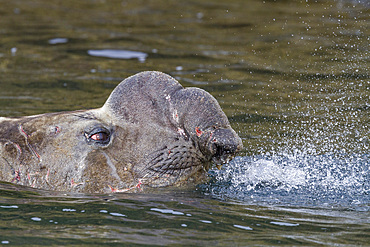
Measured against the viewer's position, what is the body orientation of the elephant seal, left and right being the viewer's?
facing to the right of the viewer
